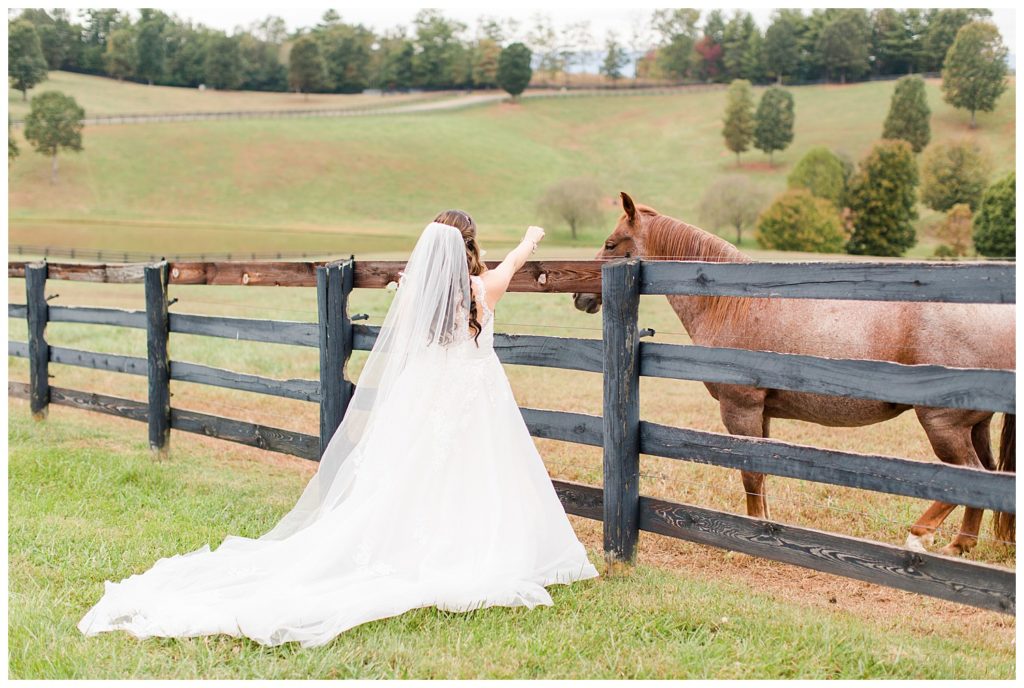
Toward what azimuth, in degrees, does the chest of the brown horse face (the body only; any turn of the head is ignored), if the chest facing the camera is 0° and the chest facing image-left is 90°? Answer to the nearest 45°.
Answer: approximately 90°
